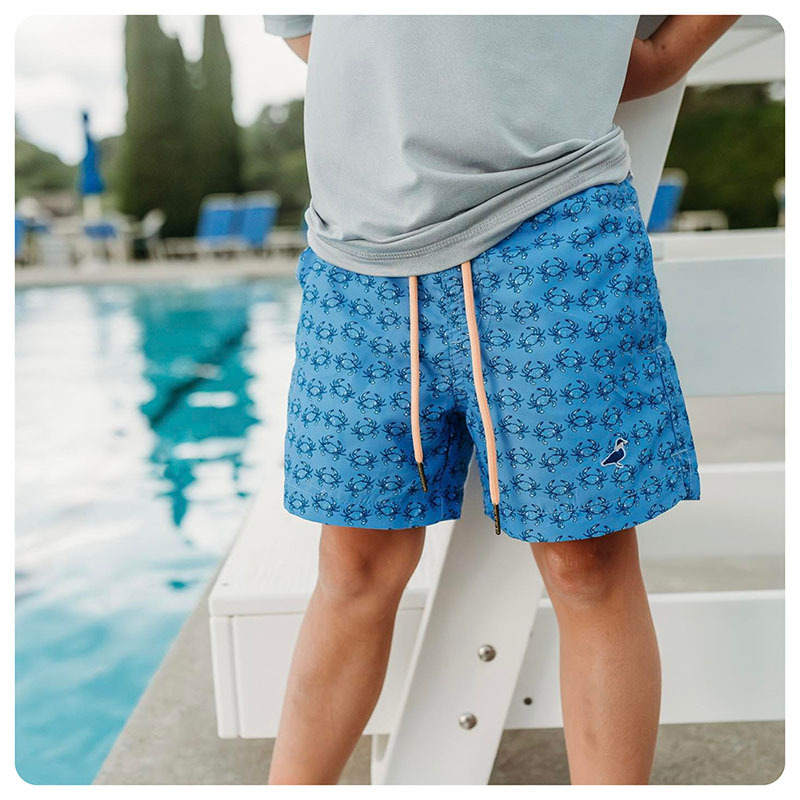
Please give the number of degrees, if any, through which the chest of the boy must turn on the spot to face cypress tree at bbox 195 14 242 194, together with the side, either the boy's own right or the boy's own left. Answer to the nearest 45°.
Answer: approximately 180°

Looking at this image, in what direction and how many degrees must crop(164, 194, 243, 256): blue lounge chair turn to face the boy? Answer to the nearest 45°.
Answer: approximately 45° to its left

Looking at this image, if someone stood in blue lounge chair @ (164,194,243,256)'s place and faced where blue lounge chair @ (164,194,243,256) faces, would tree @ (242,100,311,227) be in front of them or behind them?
behind

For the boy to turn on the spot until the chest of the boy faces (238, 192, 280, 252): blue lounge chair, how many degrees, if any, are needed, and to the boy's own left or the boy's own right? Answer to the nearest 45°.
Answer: approximately 180°

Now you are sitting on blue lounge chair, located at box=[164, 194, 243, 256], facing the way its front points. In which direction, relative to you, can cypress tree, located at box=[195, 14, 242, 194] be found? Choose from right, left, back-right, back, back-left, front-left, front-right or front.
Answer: back-right

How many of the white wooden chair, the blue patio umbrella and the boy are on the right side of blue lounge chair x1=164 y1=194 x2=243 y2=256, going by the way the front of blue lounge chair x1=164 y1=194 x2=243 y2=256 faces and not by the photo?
1

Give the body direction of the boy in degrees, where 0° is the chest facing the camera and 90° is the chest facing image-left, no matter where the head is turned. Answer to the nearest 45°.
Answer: approximately 0°
